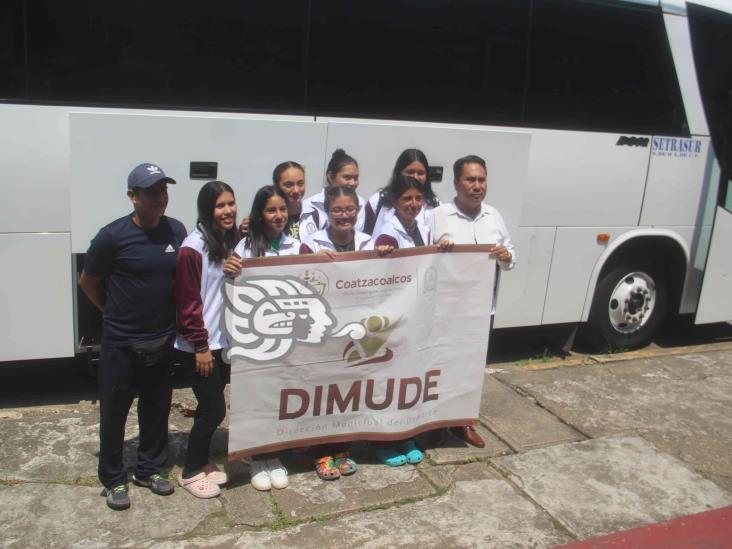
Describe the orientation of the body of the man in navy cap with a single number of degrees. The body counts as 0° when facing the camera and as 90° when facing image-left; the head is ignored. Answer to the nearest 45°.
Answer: approximately 315°

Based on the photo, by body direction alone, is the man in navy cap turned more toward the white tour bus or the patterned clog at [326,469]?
the patterned clog

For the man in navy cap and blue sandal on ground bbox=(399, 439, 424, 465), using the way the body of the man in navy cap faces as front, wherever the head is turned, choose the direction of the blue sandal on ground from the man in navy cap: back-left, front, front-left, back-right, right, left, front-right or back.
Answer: front-left

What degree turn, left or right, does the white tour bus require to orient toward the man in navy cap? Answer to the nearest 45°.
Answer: approximately 135° to its right

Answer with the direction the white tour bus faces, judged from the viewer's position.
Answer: facing to the right of the viewer

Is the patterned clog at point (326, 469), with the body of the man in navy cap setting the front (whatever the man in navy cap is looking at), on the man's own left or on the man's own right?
on the man's own left
